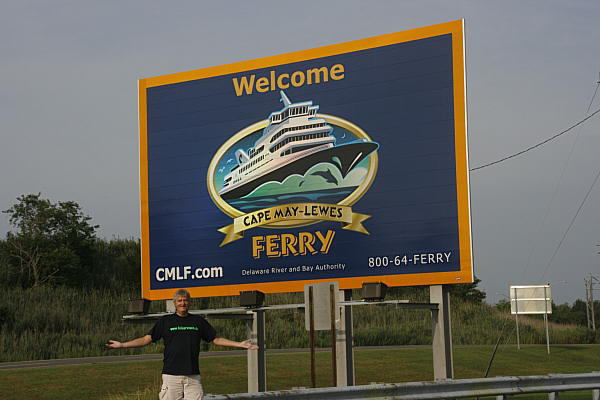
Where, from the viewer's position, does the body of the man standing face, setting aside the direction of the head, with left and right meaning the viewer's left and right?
facing the viewer

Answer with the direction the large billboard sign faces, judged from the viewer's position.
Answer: facing the viewer and to the left of the viewer

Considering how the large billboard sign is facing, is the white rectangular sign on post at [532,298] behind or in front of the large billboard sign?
behind

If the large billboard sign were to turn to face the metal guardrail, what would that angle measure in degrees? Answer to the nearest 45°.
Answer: approximately 45° to its left
